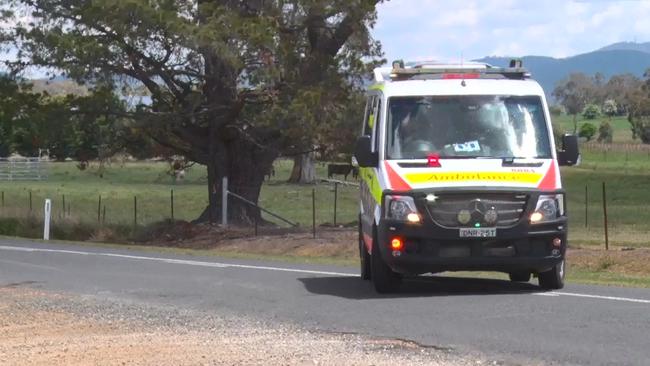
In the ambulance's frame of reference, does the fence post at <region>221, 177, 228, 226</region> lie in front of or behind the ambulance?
behind

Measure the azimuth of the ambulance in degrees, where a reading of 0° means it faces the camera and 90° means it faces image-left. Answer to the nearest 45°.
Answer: approximately 0°
